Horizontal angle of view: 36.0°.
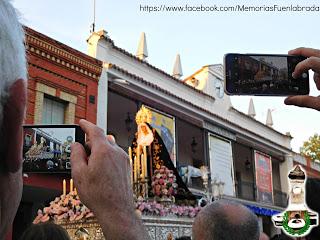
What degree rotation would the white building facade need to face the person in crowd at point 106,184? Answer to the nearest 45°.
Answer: approximately 45° to its right

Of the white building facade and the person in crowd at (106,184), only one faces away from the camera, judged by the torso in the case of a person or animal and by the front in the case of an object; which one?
the person in crowd

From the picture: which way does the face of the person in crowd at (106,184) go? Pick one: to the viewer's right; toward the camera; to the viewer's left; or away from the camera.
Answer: away from the camera

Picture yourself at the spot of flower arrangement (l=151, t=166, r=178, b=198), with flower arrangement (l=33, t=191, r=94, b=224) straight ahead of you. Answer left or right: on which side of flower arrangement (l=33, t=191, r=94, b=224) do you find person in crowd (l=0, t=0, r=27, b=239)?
left

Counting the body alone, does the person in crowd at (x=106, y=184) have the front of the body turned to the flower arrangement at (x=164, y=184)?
yes

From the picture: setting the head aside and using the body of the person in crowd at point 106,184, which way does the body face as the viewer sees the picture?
away from the camera

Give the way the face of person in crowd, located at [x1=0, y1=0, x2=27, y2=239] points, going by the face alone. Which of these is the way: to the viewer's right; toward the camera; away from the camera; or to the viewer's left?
away from the camera

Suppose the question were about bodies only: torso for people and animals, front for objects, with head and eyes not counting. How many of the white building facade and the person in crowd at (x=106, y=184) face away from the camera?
1

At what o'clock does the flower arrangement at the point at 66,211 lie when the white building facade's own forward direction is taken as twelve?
The flower arrangement is roughly at 2 o'clock from the white building facade.

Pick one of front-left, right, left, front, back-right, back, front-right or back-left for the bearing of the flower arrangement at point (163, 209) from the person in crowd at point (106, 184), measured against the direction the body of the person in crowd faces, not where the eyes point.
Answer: front

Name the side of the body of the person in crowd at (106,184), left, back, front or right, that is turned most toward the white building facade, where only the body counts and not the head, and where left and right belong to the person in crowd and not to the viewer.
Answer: front

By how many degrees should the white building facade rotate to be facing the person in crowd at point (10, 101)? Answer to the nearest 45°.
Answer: approximately 45° to its right
